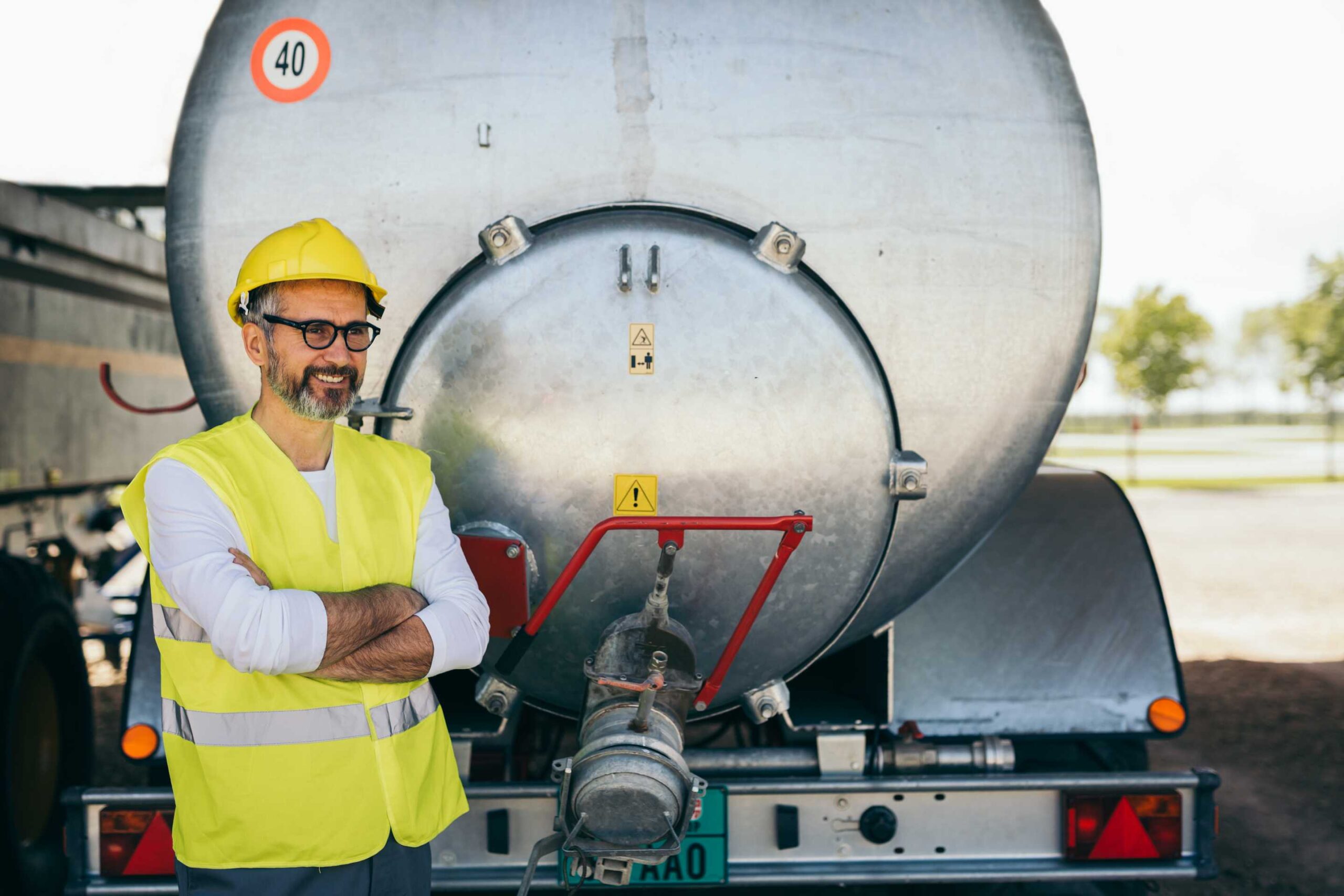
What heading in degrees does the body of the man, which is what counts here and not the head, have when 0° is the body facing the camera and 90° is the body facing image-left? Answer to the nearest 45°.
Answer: approximately 315°

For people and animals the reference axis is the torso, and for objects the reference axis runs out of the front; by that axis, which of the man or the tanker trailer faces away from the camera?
the tanker trailer

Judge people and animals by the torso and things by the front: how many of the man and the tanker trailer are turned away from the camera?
1

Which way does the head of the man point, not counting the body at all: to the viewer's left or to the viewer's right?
to the viewer's right

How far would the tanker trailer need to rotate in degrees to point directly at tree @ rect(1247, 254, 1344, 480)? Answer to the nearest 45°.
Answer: approximately 45° to its right

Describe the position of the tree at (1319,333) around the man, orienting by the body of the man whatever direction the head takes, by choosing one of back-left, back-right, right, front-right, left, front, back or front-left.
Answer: left

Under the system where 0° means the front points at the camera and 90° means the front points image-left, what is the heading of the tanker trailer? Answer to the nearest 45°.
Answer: approximately 180°
